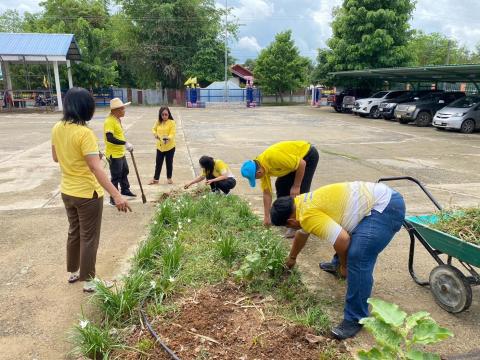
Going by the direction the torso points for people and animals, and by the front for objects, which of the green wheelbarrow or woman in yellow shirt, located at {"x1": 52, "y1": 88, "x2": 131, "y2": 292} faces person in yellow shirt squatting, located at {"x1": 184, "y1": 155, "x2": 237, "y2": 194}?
the woman in yellow shirt

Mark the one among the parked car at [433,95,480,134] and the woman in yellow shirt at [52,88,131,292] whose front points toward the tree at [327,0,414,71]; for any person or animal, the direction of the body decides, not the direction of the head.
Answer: the woman in yellow shirt

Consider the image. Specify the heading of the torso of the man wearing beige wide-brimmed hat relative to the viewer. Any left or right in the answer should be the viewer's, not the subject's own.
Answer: facing to the right of the viewer

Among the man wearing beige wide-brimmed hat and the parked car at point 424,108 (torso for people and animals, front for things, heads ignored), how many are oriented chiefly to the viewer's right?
1

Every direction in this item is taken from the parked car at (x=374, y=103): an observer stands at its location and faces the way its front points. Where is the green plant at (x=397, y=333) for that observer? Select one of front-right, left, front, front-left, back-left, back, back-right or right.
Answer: front-left

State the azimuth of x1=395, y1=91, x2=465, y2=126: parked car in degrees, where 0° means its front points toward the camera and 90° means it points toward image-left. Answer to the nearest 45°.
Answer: approximately 45°

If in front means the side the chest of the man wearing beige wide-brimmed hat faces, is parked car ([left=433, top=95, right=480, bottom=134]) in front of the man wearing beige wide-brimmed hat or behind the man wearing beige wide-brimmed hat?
in front

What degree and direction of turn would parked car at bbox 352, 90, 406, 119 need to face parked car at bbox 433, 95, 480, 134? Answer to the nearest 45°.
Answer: approximately 90° to its left

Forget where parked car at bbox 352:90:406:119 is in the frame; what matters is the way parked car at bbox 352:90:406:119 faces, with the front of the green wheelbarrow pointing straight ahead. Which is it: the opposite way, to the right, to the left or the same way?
to the right

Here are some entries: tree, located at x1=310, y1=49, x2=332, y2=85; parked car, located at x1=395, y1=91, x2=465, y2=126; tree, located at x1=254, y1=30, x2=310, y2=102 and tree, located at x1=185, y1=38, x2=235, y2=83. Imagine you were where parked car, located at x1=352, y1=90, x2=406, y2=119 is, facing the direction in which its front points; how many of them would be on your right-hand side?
3

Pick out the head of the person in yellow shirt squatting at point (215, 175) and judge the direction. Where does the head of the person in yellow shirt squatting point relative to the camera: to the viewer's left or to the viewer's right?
to the viewer's left

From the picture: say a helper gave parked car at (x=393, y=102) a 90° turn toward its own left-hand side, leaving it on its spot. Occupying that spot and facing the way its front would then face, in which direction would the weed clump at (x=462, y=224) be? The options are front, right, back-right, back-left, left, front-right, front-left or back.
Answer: front-right

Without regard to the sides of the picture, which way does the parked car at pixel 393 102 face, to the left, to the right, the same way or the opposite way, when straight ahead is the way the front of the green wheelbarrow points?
to the right

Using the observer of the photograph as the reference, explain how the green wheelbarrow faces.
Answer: facing the viewer and to the right of the viewer
